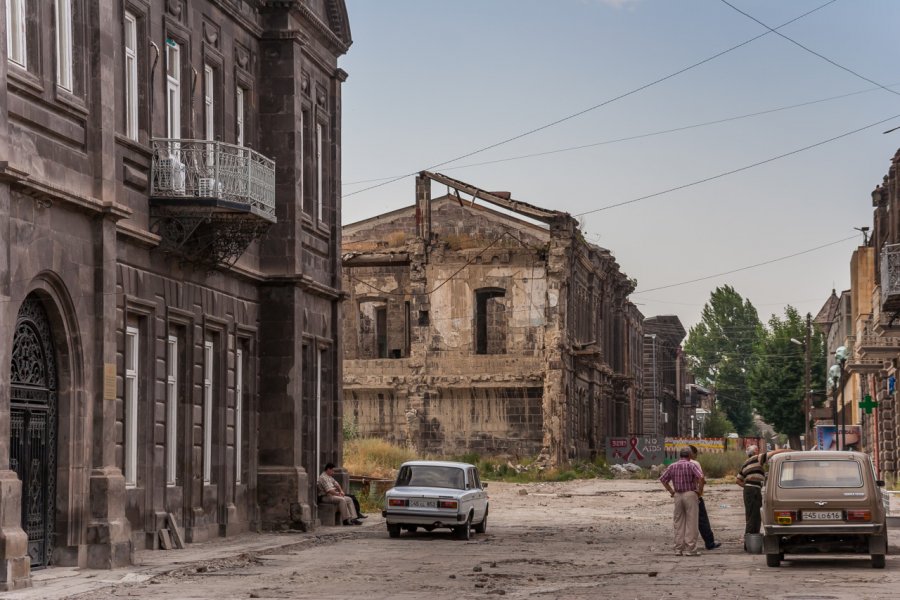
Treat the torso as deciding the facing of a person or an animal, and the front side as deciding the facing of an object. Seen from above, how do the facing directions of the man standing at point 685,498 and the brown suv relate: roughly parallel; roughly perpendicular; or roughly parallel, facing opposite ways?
roughly parallel

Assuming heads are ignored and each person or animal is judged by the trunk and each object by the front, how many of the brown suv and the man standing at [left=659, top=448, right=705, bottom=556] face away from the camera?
2

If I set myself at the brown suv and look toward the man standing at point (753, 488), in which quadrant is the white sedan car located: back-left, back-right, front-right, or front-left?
front-left

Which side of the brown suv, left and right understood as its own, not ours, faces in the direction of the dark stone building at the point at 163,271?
left

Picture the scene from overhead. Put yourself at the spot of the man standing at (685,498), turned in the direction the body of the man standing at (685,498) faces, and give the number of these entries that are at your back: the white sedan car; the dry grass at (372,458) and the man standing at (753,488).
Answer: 0

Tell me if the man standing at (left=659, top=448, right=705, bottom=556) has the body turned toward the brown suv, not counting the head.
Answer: no

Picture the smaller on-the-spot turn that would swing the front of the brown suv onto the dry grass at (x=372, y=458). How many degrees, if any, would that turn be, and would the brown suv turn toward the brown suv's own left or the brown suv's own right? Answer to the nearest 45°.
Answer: approximately 45° to the brown suv's own left

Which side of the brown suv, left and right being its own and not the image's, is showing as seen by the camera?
back

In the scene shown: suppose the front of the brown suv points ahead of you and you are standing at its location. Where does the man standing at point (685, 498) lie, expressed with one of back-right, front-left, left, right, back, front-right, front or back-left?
front-left

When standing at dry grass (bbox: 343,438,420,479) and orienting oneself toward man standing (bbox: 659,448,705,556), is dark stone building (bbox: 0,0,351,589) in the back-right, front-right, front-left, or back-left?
front-right

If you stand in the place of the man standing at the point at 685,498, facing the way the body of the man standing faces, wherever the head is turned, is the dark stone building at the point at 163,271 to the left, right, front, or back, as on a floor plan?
left

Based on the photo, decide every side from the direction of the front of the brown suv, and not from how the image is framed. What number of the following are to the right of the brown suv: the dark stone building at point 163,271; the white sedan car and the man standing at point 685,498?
0

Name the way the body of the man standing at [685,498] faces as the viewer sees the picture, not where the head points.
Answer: away from the camera
